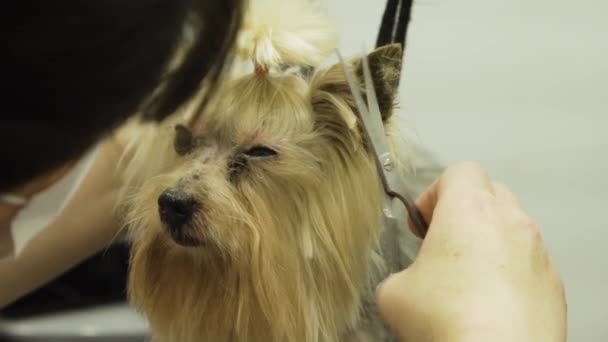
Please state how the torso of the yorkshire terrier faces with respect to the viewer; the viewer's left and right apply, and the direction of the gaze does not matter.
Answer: facing the viewer and to the left of the viewer
